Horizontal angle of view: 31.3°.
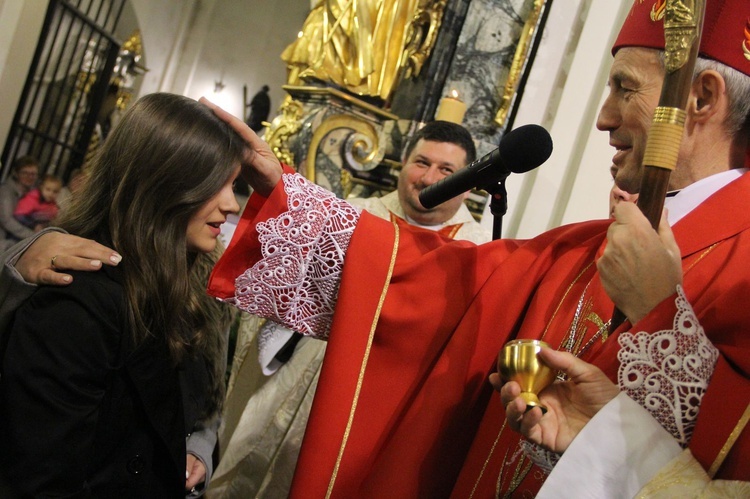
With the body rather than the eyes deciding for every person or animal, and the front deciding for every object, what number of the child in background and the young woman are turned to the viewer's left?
0

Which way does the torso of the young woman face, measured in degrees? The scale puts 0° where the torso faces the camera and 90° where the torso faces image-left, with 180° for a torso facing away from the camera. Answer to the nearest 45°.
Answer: approximately 270°

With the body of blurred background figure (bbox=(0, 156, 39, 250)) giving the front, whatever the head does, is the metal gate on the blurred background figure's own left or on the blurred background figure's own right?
on the blurred background figure's own left

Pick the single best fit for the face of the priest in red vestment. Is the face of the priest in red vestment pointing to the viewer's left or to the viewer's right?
to the viewer's left

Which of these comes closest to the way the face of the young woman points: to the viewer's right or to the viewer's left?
to the viewer's right

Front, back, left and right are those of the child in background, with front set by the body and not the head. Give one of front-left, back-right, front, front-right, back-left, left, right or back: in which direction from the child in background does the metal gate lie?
back-left

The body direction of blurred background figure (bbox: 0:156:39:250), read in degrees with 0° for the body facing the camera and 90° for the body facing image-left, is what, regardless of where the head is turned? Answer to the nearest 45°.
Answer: approximately 315°

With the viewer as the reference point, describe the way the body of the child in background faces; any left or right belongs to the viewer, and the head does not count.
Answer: facing the viewer and to the right of the viewer

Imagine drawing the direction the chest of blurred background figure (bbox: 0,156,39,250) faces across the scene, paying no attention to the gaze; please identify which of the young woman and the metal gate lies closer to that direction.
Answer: the young woman

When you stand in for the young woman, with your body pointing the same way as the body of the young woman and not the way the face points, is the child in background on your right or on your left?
on your left
